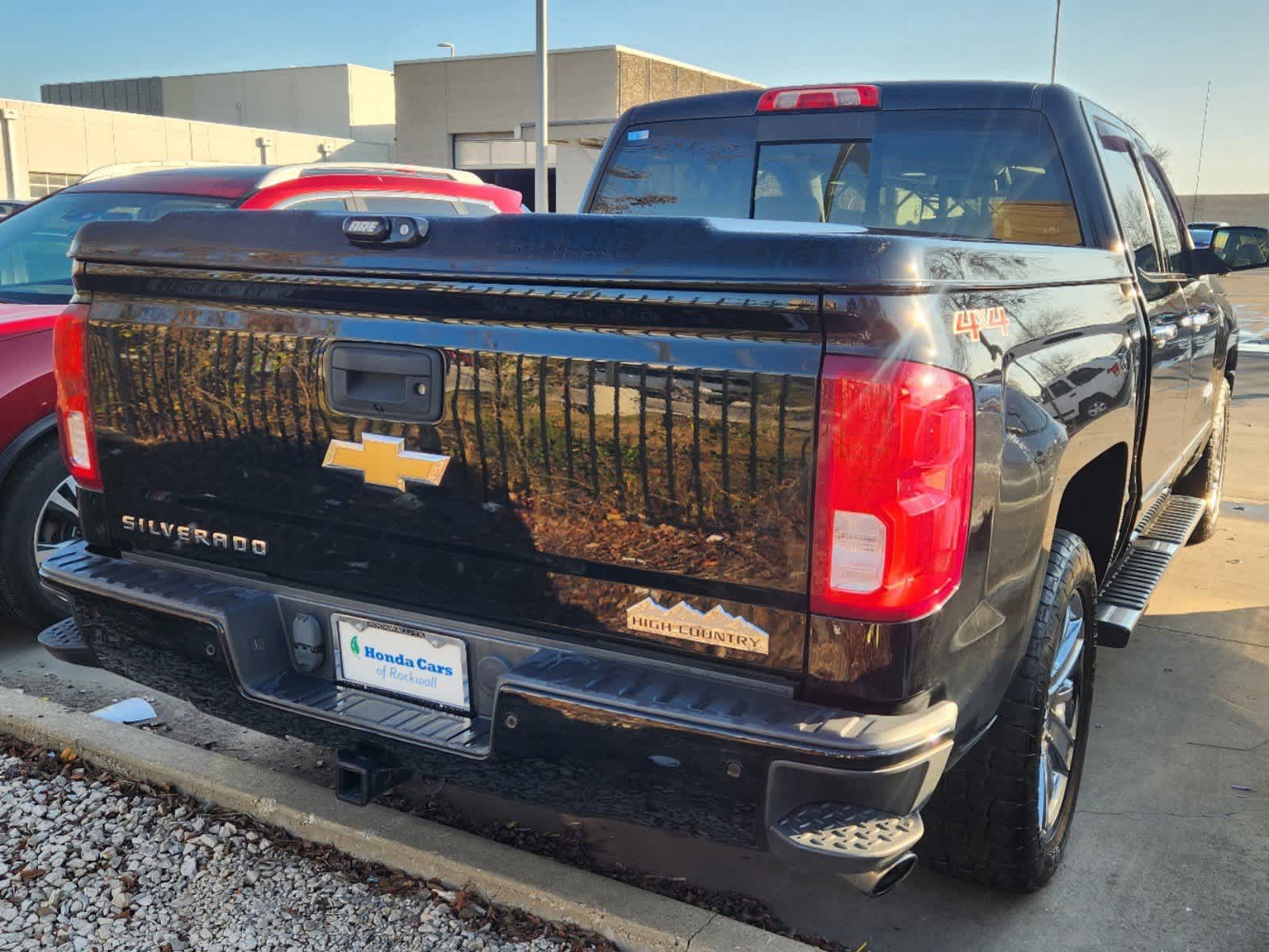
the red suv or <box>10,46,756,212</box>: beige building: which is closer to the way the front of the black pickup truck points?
the beige building

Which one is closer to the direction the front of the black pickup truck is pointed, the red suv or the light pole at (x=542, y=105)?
the light pole

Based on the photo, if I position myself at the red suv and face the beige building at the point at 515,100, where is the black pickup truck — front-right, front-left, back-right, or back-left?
back-right

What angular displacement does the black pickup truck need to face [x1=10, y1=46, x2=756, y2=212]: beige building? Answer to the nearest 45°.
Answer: approximately 45° to its left

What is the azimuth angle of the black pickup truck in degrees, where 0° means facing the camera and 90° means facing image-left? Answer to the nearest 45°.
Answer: approximately 225°

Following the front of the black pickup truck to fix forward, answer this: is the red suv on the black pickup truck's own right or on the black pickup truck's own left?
on the black pickup truck's own left
